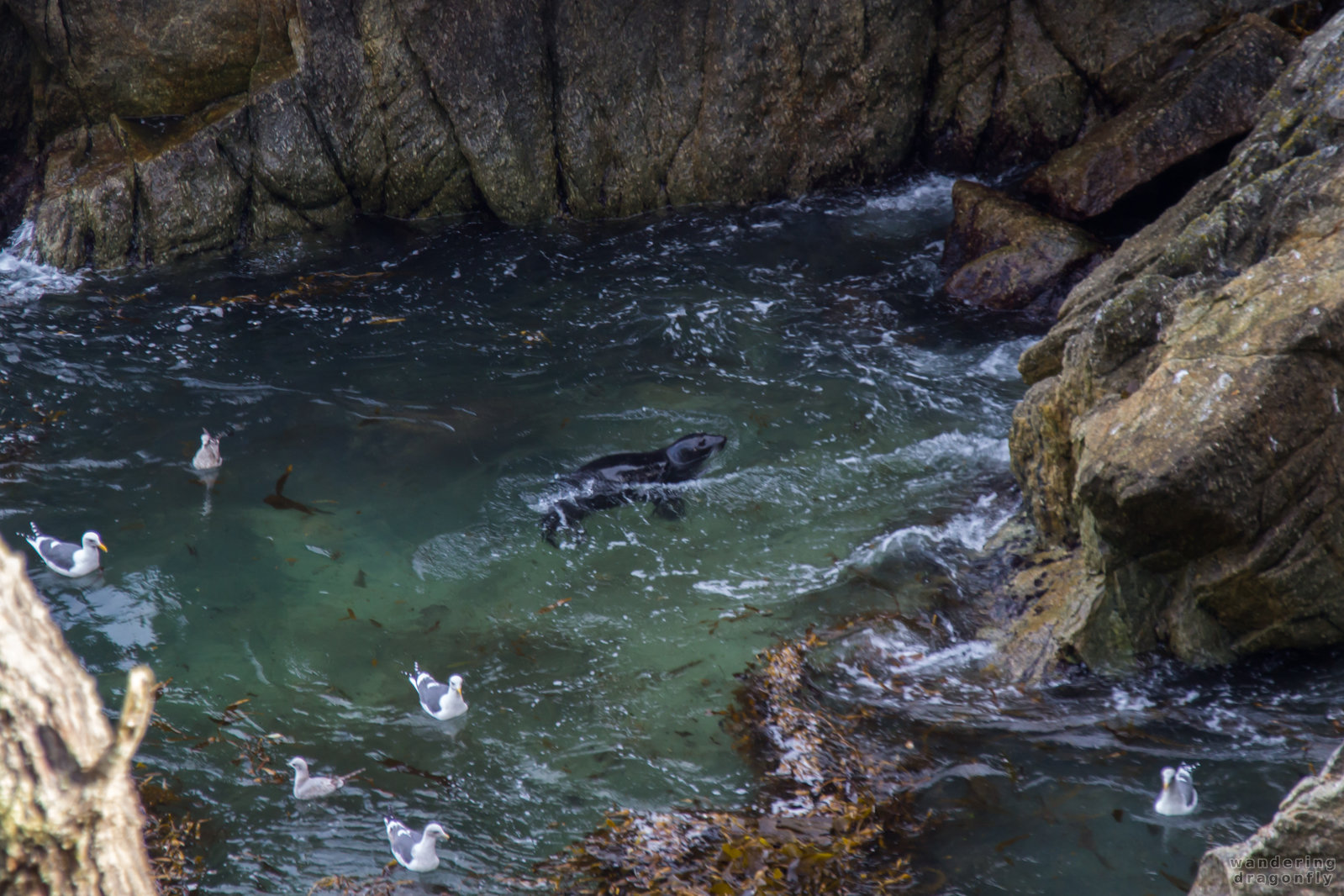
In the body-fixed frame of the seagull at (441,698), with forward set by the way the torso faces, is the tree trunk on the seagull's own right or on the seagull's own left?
on the seagull's own right

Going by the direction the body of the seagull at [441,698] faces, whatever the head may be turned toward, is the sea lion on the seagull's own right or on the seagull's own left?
on the seagull's own left

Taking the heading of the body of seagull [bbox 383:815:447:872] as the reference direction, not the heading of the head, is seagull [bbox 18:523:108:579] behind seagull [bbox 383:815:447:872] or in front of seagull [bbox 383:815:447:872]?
behind

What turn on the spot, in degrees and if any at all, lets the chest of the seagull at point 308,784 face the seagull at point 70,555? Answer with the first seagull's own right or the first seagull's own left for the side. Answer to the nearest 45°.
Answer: approximately 45° to the first seagull's own right

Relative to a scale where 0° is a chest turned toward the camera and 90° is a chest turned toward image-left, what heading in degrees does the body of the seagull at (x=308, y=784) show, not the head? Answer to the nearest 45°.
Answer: approximately 90°

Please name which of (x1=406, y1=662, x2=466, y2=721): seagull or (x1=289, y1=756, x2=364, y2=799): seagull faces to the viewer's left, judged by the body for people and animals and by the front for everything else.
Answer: (x1=289, y1=756, x2=364, y2=799): seagull

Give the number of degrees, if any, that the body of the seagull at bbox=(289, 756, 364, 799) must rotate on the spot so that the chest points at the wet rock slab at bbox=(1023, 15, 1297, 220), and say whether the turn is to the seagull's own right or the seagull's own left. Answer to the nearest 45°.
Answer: approximately 135° to the seagull's own right

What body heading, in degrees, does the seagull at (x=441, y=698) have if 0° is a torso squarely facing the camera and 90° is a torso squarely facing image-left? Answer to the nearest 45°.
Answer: approximately 315°
